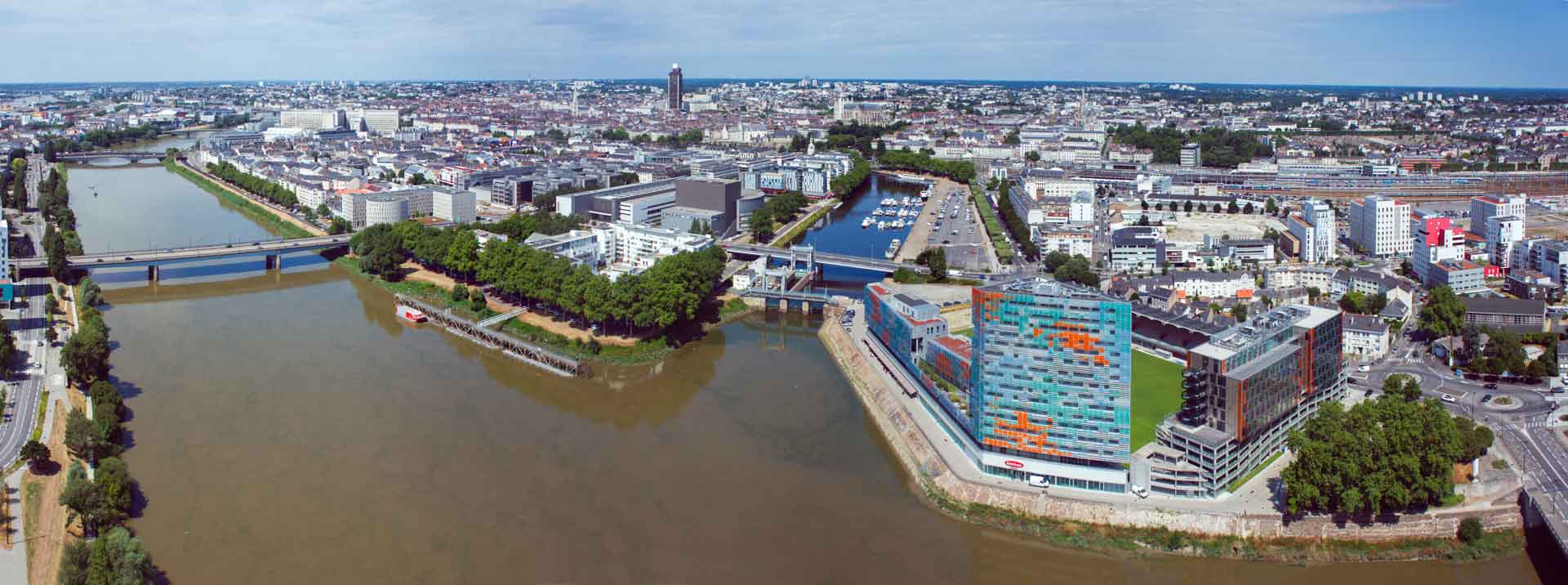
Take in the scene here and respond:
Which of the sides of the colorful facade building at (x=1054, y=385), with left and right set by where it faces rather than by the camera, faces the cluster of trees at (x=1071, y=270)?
back

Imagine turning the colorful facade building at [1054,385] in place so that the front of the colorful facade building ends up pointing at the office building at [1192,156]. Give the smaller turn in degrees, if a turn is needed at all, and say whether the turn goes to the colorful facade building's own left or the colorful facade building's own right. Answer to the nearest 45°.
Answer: approximately 180°

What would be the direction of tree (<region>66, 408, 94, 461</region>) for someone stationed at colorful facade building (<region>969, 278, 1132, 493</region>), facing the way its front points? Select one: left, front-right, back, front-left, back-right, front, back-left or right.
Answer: right

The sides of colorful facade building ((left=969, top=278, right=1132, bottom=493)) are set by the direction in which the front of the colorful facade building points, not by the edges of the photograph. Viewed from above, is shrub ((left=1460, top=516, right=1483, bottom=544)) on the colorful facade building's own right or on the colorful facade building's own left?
on the colorful facade building's own left

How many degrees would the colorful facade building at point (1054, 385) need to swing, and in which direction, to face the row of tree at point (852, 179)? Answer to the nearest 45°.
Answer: approximately 180°

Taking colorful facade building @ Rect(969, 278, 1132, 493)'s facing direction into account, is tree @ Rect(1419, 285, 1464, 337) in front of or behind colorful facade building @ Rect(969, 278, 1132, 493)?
behind

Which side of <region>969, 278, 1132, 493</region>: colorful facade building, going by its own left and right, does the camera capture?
front

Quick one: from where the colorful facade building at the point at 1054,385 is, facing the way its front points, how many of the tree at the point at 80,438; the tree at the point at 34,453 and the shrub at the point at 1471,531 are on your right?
2

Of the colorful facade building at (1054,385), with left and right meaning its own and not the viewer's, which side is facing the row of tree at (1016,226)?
back

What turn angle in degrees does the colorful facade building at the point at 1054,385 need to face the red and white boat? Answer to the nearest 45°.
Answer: approximately 135° to its right
